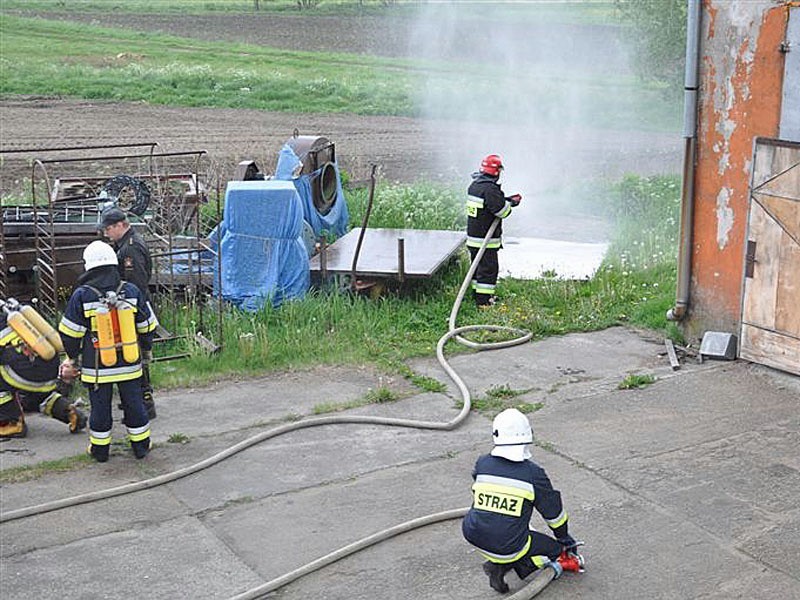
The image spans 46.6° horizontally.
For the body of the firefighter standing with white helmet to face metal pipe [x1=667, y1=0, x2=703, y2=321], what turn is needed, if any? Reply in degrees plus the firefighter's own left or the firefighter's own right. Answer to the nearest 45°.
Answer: approximately 90° to the firefighter's own right

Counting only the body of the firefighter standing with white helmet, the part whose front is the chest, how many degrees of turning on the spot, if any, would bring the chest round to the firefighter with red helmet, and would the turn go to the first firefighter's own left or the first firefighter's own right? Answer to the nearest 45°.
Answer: approximately 45° to the first firefighter's own right

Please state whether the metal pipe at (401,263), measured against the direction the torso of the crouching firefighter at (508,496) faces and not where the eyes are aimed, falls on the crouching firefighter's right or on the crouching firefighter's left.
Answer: on the crouching firefighter's left

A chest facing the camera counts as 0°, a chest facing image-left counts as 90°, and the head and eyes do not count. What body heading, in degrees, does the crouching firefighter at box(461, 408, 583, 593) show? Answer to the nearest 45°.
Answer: approximately 225°

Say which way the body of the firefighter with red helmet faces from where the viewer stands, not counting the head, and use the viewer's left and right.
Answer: facing away from the viewer and to the right of the viewer

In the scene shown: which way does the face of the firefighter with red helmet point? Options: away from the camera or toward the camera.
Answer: away from the camera

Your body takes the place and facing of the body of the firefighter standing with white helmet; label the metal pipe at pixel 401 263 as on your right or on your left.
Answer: on your right

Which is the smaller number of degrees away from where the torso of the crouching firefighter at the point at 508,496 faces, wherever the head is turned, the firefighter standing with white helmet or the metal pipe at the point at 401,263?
the metal pipe

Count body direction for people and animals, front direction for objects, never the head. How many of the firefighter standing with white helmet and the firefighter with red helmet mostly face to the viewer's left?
0

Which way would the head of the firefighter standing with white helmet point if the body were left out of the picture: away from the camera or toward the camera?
away from the camera

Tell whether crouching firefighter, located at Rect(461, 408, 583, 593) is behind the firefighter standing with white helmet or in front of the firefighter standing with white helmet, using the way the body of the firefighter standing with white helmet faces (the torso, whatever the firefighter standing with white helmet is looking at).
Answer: behind

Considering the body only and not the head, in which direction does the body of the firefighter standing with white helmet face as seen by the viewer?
away from the camera

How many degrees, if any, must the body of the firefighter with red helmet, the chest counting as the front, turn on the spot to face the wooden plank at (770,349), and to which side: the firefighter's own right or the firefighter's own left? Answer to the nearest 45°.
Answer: approximately 90° to the firefighter's own right

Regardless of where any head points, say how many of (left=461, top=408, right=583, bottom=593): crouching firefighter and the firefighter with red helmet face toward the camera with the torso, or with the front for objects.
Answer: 0
